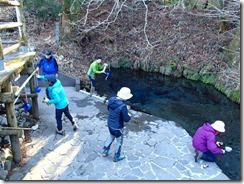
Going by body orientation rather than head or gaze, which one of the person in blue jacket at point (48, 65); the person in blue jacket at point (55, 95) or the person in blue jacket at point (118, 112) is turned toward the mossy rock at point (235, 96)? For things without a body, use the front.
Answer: the person in blue jacket at point (118, 112)

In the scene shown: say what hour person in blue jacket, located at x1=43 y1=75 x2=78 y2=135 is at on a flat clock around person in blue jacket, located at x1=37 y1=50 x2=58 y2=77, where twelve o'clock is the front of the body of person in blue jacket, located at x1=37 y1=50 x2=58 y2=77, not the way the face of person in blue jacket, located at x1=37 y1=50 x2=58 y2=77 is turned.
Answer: person in blue jacket, located at x1=43 y1=75 x2=78 y2=135 is roughly at 12 o'clock from person in blue jacket, located at x1=37 y1=50 x2=58 y2=77.

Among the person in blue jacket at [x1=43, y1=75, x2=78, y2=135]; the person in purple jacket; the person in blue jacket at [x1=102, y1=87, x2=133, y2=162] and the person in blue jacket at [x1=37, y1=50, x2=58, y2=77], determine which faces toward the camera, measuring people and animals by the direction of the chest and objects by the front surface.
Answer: the person in blue jacket at [x1=37, y1=50, x2=58, y2=77]

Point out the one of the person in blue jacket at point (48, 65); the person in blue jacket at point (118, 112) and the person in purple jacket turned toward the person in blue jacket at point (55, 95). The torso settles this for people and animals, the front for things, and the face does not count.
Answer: the person in blue jacket at point (48, 65)

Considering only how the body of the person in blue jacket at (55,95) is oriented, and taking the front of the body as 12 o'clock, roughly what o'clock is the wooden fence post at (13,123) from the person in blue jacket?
The wooden fence post is roughly at 11 o'clock from the person in blue jacket.

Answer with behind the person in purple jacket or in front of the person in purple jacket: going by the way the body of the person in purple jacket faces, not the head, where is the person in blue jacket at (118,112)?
behind

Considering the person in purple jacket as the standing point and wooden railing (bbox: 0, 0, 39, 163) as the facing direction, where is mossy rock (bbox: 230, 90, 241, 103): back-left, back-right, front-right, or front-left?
back-right

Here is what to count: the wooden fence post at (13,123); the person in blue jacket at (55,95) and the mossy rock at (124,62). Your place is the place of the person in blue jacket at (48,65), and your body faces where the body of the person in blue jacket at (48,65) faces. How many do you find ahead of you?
2

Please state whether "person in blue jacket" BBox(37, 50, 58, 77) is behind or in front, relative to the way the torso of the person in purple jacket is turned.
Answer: behind

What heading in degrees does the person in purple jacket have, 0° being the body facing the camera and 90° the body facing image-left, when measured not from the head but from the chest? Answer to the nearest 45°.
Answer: approximately 270°

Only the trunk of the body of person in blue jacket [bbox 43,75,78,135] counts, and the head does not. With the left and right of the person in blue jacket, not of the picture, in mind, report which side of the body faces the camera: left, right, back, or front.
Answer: left
